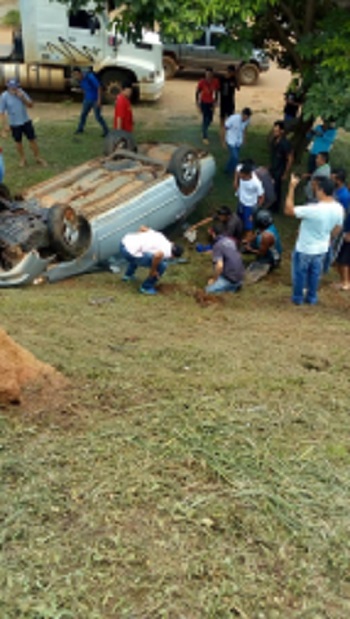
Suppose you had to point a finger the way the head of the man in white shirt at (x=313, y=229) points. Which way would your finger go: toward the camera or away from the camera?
away from the camera

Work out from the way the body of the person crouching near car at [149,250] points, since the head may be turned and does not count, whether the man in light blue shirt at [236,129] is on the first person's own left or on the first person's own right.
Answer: on the first person's own left

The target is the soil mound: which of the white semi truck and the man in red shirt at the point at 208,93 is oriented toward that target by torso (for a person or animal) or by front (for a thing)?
the man in red shirt

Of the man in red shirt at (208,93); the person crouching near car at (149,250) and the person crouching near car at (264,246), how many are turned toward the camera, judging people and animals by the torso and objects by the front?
1

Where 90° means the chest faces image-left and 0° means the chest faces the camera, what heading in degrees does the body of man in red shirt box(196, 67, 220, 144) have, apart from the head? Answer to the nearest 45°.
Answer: approximately 0°

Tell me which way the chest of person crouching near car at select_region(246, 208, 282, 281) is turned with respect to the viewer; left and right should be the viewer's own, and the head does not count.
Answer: facing to the left of the viewer

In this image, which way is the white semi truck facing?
to the viewer's right

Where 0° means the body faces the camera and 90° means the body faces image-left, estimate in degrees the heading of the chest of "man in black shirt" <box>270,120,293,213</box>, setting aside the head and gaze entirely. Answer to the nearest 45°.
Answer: approximately 45°

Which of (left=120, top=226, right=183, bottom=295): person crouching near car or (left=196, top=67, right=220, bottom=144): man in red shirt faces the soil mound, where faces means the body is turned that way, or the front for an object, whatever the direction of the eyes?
the man in red shirt

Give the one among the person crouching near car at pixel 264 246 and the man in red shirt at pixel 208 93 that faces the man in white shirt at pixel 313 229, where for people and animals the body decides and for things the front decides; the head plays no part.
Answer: the man in red shirt

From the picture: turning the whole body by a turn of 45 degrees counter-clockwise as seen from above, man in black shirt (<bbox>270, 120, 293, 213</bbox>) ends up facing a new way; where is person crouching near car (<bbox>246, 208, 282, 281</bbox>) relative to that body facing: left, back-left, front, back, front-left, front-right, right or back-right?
front
